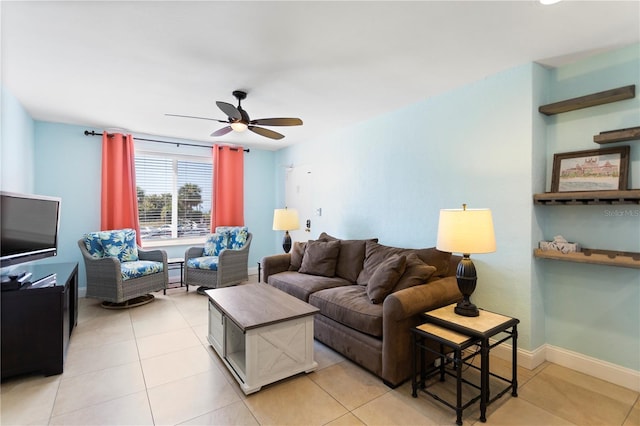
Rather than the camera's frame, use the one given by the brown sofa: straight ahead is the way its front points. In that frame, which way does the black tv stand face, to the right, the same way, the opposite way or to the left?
the opposite way

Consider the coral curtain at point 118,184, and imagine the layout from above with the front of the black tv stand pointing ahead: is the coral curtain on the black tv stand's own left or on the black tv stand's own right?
on the black tv stand's own left

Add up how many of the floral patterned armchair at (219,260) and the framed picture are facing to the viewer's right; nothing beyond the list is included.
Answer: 0

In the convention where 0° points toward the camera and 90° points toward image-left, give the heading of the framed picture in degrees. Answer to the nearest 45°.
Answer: approximately 45°

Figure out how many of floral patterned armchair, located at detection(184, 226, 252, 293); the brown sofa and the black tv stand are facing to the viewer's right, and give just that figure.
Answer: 1

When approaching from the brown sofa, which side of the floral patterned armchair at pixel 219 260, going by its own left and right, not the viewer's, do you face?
left

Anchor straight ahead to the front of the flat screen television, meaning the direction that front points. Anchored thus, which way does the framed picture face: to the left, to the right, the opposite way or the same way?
the opposite way

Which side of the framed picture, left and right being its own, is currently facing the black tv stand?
front

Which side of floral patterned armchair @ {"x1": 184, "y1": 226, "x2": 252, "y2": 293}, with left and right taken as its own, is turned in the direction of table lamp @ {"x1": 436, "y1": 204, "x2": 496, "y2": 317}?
left

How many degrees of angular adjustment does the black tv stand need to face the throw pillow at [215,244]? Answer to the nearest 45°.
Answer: approximately 45° to its left

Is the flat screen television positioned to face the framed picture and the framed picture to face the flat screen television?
yes

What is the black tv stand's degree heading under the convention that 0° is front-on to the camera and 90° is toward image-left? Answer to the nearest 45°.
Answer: approximately 270°

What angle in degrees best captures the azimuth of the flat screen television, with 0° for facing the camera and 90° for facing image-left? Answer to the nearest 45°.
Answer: approximately 315°

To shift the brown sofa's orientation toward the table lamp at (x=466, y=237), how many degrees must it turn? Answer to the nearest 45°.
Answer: approximately 90° to its left

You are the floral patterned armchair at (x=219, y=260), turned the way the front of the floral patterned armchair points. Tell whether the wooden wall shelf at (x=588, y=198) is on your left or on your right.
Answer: on your left

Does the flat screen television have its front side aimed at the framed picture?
yes

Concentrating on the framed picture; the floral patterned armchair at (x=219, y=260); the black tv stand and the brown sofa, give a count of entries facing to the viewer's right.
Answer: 1

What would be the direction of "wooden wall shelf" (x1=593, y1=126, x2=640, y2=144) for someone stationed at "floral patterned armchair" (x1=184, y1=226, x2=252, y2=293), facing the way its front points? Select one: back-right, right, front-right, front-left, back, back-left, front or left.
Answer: left
